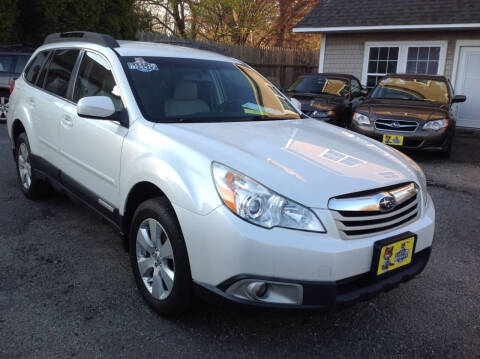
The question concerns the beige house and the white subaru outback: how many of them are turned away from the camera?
0

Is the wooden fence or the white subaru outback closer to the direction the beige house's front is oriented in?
the white subaru outback

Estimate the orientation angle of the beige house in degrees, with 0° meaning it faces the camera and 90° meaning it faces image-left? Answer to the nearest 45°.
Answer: approximately 0°

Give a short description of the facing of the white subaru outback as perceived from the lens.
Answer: facing the viewer and to the right of the viewer

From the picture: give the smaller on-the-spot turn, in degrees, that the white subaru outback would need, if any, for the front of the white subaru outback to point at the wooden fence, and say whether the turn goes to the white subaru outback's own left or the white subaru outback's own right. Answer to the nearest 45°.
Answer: approximately 135° to the white subaru outback's own left

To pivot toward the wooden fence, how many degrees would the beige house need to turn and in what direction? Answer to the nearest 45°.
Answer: approximately 135° to its right

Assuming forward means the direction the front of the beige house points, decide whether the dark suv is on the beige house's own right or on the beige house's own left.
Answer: on the beige house's own right

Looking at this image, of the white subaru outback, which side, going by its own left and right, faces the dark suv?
back

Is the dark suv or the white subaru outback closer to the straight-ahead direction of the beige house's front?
the white subaru outback

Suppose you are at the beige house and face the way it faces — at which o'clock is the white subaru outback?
The white subaru outback is roughly at 12 o'clock from the beige house.
